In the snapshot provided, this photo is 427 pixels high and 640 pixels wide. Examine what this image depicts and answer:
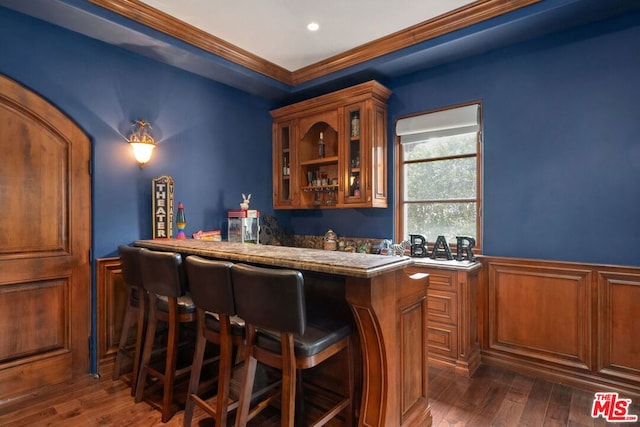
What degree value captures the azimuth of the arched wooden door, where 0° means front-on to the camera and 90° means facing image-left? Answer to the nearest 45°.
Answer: approximately 315°

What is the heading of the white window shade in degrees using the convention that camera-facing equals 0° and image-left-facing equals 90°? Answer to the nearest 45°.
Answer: approximately 45°

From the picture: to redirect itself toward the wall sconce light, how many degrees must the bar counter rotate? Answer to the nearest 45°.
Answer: approximately 90° to its right

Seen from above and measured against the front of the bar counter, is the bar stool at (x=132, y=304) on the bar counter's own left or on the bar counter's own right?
on the bar counter's own right

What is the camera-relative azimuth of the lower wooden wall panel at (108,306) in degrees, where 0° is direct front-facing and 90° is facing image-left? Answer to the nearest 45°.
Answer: approximately 315°

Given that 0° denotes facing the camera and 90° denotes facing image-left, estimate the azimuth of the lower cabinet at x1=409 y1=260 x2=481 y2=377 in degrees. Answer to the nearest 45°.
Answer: approximately 45°
